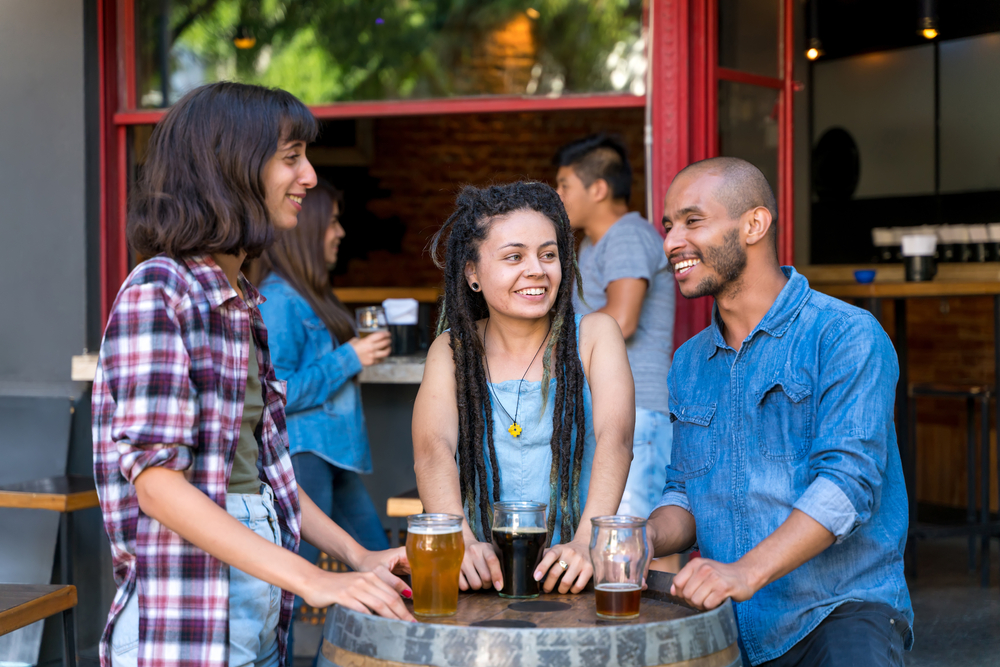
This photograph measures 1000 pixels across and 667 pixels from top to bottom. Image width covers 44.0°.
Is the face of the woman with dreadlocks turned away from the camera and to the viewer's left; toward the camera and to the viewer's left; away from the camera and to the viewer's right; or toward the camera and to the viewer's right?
toward the camera and to the viewer's right

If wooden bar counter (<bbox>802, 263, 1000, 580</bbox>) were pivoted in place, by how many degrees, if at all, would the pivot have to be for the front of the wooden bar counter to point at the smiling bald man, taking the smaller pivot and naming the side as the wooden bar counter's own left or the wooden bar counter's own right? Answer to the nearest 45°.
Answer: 0° — it already faces them

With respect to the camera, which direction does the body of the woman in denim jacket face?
to the viewer's right

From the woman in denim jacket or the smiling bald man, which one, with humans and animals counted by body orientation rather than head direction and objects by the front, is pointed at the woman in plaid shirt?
the smiling bald man

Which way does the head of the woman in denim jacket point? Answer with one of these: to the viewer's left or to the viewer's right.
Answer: to the viewer's right

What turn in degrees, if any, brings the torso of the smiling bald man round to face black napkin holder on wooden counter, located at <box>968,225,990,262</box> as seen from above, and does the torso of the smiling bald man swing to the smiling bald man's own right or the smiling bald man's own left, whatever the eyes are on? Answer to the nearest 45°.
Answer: approximately 135° to the smiling bald man's own right

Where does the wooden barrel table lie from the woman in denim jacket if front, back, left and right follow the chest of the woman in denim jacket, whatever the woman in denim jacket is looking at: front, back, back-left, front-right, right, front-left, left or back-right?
right

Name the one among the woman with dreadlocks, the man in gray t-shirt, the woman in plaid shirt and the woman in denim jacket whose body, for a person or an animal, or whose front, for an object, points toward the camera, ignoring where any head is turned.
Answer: the woman with dreadlocks

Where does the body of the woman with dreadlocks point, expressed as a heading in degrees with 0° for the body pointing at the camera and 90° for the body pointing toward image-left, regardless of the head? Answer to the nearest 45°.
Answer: approximately 0°

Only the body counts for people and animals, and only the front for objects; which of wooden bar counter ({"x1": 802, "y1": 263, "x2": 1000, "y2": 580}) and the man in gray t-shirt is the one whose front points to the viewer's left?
the man in gray t-shirt

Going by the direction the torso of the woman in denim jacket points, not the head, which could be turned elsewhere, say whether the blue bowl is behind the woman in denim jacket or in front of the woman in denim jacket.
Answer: in front

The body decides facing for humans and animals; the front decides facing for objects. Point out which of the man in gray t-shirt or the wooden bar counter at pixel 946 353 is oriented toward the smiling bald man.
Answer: the wooden bar counter

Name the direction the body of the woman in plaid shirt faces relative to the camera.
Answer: to the viewer's right

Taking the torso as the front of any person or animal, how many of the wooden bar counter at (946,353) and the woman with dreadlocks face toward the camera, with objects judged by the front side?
2

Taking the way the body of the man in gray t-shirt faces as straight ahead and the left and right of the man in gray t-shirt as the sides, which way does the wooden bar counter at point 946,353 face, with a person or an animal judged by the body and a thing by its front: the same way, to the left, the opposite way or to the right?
to the left
